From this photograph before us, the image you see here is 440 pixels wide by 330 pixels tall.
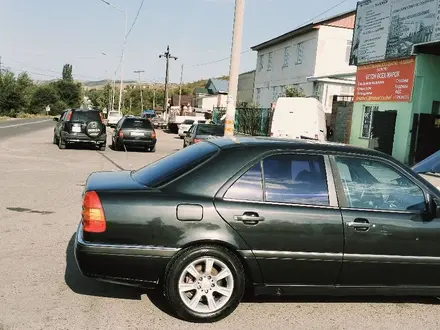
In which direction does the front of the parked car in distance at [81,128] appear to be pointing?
away from the camera

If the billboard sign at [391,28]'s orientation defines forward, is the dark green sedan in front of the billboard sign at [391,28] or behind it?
in front

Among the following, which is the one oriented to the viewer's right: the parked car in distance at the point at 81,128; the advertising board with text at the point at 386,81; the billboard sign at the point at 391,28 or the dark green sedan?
the dark green sedan

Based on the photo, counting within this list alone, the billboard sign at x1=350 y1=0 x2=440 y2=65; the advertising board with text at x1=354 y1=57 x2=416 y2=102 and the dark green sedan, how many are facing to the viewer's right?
1

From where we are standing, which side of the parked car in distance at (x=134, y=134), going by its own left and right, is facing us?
back

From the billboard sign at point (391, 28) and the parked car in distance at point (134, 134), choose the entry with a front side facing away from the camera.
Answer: the parked car in distance

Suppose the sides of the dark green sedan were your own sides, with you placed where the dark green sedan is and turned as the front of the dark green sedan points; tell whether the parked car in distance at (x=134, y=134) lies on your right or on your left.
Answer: on your left

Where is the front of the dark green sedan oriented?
to the viewer's right

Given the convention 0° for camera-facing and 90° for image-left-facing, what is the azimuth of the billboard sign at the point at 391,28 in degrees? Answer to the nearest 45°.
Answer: approximately 45°

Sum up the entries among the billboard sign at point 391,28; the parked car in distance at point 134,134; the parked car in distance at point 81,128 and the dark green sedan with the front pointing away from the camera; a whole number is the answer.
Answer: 2

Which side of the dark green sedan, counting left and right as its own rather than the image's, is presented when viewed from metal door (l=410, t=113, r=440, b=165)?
left

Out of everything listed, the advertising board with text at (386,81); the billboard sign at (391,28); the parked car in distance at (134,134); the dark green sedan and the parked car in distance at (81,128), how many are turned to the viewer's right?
1

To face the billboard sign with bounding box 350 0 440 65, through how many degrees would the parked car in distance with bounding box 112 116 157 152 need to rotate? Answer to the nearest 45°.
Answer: approximately 90° to its right
